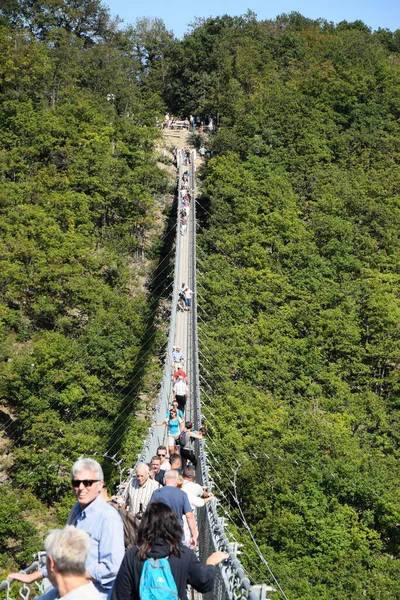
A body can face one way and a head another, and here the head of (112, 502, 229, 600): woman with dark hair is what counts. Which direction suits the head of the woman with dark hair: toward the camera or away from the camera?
away from the camera

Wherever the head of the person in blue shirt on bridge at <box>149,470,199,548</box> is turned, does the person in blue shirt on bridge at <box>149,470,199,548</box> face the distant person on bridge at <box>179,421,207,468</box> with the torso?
yes

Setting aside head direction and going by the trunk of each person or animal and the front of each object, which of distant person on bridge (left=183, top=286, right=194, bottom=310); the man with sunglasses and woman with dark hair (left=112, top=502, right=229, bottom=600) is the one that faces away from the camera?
the woman with dark hair

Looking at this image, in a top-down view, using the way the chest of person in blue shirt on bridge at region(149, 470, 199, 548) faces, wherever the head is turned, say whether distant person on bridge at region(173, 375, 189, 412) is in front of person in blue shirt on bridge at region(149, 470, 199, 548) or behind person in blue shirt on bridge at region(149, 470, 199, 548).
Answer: in front

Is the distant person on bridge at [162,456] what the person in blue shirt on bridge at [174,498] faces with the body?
yes

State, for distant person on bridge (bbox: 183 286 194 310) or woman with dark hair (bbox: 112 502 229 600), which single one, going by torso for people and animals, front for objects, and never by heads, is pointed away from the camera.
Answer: the woman with dark hair

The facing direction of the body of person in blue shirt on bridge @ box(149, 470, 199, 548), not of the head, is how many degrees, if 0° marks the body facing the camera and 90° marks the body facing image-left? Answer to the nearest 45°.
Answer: approximately 180°

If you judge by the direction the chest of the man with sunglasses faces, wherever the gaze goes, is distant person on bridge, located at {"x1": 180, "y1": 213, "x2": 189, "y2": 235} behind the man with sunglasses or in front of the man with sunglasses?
behind

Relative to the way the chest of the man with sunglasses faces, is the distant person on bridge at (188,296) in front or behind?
behind

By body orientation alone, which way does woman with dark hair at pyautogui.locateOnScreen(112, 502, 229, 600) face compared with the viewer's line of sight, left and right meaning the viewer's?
facing away from the viewer
